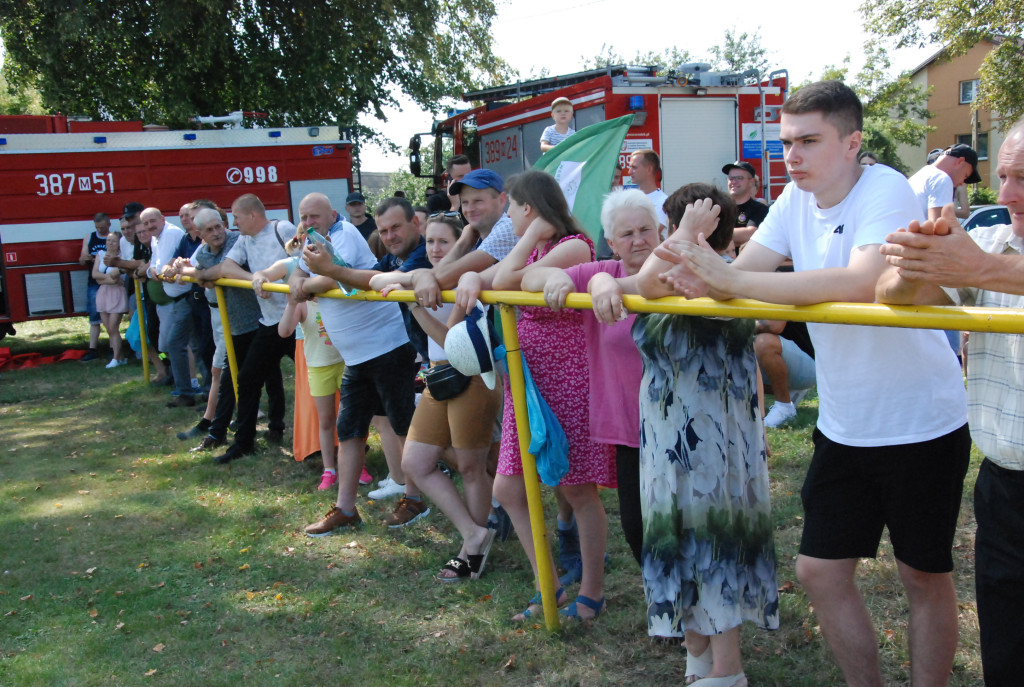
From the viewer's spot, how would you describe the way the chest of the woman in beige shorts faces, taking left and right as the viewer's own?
facing the viewer and to the left of the viewer

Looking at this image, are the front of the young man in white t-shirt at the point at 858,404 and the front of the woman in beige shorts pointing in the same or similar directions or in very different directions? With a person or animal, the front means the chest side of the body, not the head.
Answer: same or similar directions

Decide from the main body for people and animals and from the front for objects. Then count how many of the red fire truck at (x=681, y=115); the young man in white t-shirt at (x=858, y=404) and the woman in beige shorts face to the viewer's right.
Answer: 0

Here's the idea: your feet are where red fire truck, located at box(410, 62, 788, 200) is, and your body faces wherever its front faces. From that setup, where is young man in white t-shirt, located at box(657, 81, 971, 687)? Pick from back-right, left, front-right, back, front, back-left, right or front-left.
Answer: back-left

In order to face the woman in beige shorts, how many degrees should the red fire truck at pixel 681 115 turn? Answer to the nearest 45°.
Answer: approximately 135° to its left

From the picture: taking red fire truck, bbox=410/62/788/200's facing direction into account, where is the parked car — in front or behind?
behind

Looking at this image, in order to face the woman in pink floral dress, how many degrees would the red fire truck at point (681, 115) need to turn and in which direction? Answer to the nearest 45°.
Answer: approximately 135° to its left

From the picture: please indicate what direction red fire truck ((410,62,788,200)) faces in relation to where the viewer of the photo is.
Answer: facing away from the viewer and to the left of the viewer

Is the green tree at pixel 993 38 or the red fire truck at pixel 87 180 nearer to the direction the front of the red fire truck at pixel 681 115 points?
the red fire truck

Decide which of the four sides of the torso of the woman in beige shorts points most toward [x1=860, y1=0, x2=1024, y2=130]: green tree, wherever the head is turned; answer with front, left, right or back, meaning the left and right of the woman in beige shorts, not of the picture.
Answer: back

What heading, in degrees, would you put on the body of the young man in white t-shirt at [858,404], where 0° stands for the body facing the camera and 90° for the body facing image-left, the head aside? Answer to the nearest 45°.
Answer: approximately 45°

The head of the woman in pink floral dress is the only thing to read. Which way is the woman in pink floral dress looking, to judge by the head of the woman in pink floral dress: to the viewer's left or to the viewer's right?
to the viewer's left

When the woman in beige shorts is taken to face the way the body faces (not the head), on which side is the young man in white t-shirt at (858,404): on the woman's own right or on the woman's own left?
on the woman's own left

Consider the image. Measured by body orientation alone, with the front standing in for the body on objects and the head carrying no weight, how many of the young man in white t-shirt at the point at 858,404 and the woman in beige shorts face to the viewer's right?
0

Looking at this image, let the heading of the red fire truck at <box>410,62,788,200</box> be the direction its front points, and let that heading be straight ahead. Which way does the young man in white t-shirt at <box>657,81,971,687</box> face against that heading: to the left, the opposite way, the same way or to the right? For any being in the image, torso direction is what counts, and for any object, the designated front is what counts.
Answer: to the left

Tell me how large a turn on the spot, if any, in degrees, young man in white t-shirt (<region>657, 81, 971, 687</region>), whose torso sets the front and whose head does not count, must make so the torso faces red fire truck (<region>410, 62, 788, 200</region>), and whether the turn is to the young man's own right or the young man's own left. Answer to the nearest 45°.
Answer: approximately 135° to the young man's own right
